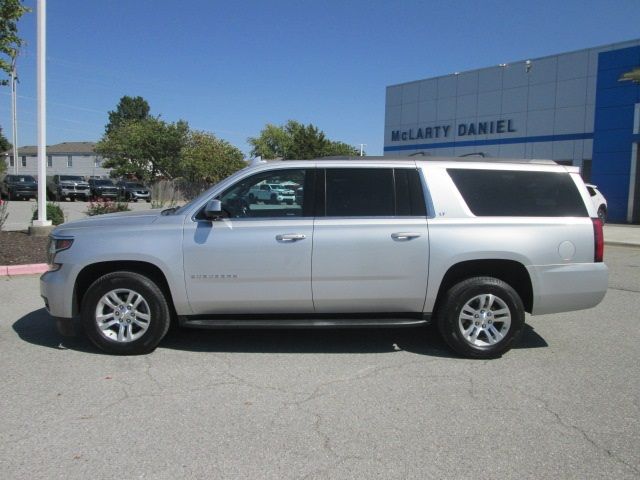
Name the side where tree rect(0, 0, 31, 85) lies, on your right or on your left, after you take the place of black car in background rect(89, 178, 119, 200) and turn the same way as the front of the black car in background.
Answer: on your right

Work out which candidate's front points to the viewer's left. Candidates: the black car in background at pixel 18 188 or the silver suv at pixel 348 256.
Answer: the silver suv

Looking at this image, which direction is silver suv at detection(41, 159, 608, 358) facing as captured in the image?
to the viewer's left

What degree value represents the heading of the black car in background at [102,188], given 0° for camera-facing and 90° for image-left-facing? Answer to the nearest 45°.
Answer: approximately 315°

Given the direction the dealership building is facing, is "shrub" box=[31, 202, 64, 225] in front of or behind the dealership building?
in front

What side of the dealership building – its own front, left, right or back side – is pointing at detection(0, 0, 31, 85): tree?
front

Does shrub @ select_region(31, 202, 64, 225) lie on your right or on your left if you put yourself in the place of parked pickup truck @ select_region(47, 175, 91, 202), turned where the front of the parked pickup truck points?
on your right

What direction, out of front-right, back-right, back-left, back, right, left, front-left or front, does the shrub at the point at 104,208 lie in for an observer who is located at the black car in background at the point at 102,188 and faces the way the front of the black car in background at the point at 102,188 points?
front-right

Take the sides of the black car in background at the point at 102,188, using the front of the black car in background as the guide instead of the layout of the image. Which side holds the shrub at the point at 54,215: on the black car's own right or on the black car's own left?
on the black car's own right

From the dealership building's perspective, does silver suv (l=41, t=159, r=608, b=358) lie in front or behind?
in front

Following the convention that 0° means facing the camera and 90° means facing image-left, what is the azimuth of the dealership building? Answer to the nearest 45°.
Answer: approximately 45°
